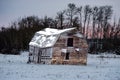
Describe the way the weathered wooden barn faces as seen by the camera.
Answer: facing the viewer and to the right of the viewer
